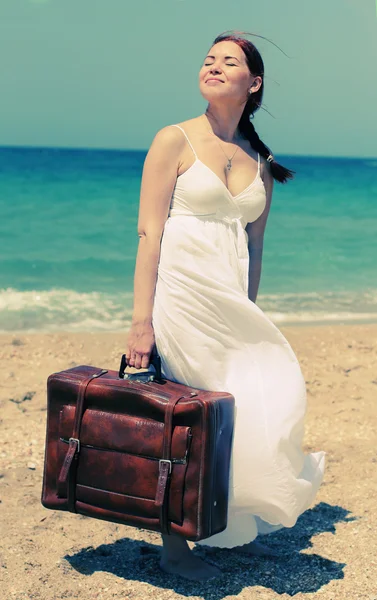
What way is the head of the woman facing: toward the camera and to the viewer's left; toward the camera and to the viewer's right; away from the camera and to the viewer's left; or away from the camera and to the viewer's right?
toward the camera and to the viewer's left

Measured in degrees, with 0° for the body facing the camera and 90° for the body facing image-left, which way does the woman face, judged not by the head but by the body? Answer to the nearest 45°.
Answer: approximately 315°
